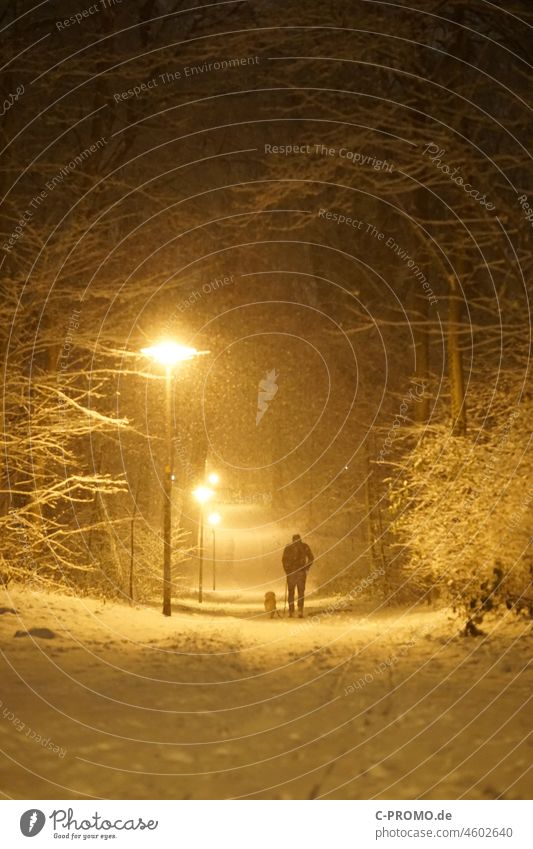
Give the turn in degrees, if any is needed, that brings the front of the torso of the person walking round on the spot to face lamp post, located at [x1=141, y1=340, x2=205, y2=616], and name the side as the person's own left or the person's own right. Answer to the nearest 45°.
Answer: approximately 135° to the person's own left

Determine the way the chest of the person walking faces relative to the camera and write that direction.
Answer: away from the camera
